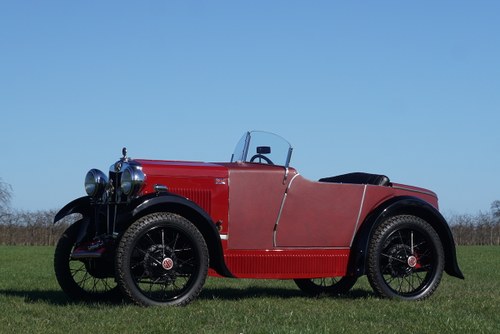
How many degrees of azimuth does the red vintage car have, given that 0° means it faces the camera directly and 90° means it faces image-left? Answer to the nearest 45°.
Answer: approximately 45°
